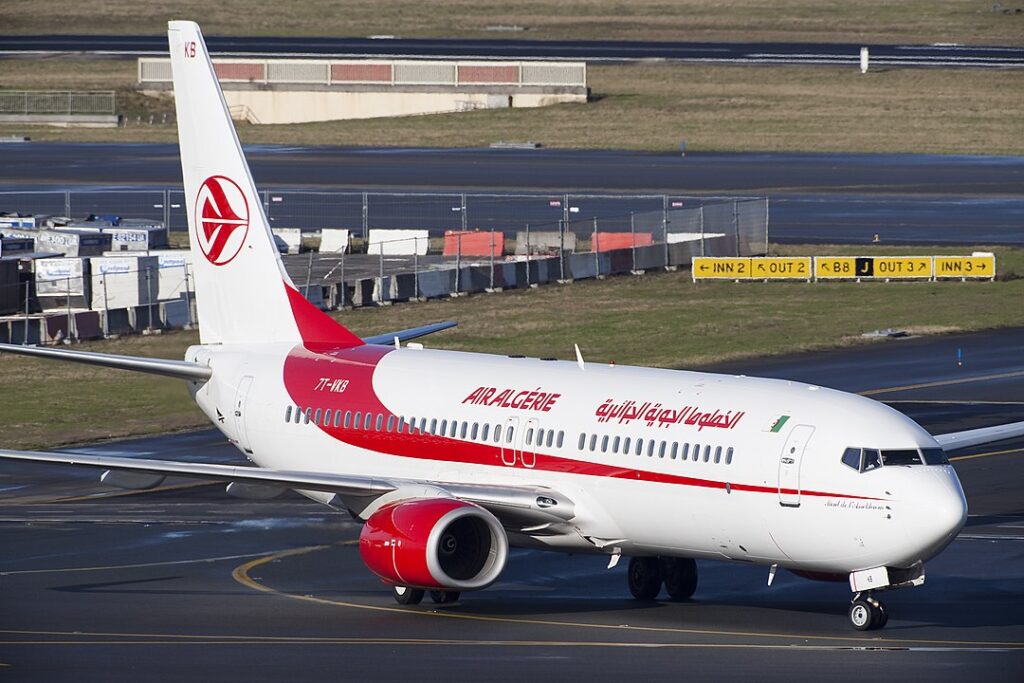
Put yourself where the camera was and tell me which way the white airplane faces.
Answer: facing the viewer and to the right of the viewer
